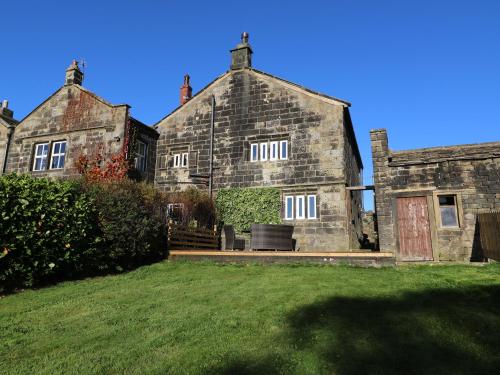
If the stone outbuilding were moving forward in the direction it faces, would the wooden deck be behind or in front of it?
in front

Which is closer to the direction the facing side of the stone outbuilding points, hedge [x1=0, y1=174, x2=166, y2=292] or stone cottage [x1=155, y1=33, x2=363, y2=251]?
the hedge

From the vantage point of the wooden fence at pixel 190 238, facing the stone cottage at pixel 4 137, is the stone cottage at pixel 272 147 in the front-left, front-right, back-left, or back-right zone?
back-right

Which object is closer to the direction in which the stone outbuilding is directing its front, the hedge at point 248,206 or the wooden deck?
the wooden deck

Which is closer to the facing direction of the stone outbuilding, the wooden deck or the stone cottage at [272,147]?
the wooden deck

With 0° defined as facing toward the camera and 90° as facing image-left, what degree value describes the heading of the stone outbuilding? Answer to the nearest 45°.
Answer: approximately 0°

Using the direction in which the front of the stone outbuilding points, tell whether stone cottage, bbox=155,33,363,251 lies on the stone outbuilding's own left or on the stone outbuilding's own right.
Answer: on the stone outbuilding's own right

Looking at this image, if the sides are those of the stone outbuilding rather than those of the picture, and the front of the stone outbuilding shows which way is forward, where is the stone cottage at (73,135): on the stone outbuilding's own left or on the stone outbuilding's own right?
on the stone outbuilding's own right

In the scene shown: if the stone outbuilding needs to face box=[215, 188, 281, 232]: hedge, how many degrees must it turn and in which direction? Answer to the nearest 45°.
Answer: approximately 90° to its right
